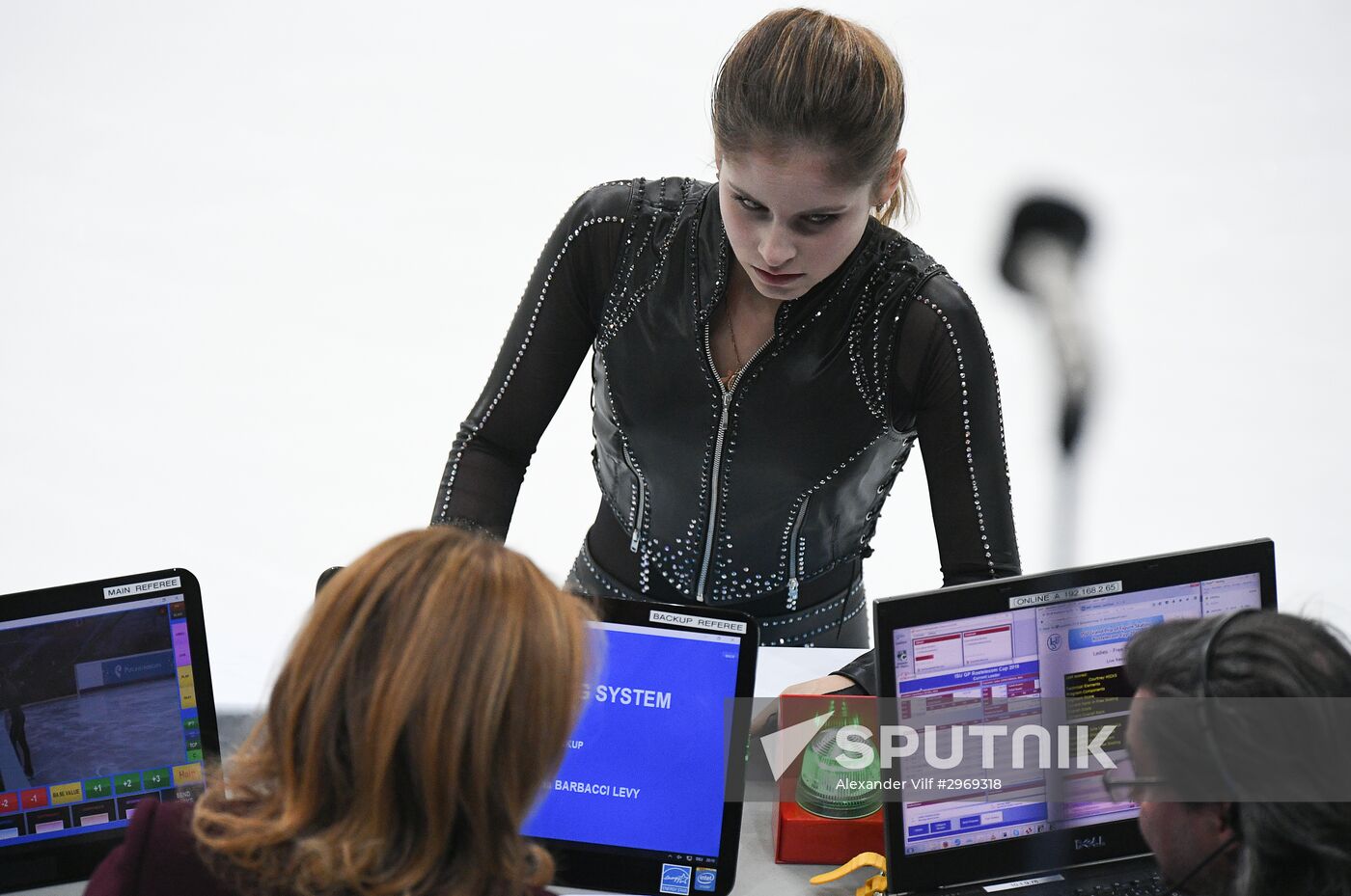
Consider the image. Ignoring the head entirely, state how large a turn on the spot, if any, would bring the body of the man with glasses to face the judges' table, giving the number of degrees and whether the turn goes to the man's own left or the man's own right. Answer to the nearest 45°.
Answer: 0° — they already face it

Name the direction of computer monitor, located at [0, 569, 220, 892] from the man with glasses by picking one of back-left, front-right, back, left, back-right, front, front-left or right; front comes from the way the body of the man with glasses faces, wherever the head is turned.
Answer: front-left

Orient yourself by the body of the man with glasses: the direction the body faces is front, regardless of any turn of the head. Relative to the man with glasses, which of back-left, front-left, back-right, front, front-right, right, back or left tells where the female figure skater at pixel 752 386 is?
front

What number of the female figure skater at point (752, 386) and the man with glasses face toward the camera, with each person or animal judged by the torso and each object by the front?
1

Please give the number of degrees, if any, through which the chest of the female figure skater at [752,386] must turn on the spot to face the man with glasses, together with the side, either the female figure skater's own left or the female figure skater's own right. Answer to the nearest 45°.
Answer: approximately 45° to the female figure skater's own left

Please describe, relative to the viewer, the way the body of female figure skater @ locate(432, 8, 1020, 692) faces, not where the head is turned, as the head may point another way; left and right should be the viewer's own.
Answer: facing the viewer

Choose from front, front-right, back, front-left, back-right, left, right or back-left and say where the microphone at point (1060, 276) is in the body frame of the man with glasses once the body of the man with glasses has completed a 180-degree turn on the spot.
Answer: back-left

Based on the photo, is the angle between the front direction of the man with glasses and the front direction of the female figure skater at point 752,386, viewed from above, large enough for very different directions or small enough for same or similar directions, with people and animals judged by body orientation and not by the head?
very different directions

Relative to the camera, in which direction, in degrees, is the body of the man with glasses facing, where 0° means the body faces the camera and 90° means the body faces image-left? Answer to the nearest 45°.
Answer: approximately 135°

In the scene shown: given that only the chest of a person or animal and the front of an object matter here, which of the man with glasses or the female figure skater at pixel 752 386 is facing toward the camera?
the female figure skater
